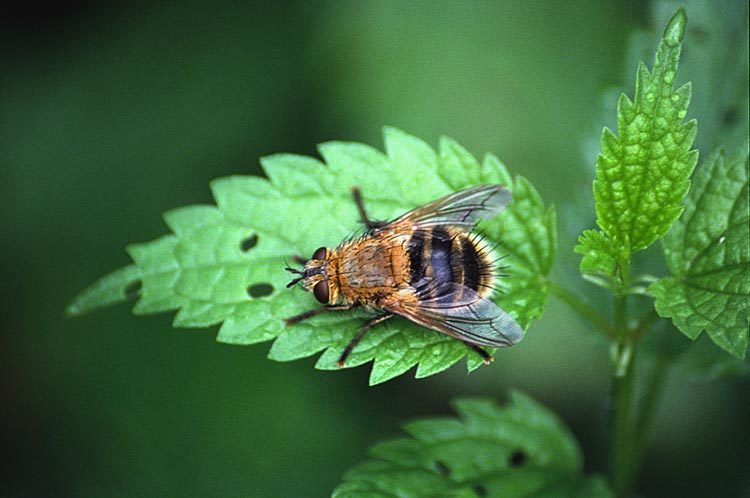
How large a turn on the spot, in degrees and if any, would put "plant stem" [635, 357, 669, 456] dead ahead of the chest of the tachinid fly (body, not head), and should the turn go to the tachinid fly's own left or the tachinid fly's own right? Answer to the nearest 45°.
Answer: approximately 180°

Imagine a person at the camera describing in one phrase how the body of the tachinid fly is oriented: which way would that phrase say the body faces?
to the viewer's left

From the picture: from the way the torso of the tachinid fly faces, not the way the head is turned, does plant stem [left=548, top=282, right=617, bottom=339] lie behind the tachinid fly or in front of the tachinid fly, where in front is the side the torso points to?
behind

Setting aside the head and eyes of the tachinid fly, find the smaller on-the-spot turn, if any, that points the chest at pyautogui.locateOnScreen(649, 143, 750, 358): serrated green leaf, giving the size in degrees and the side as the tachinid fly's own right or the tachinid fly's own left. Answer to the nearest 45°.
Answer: approximately 180°
